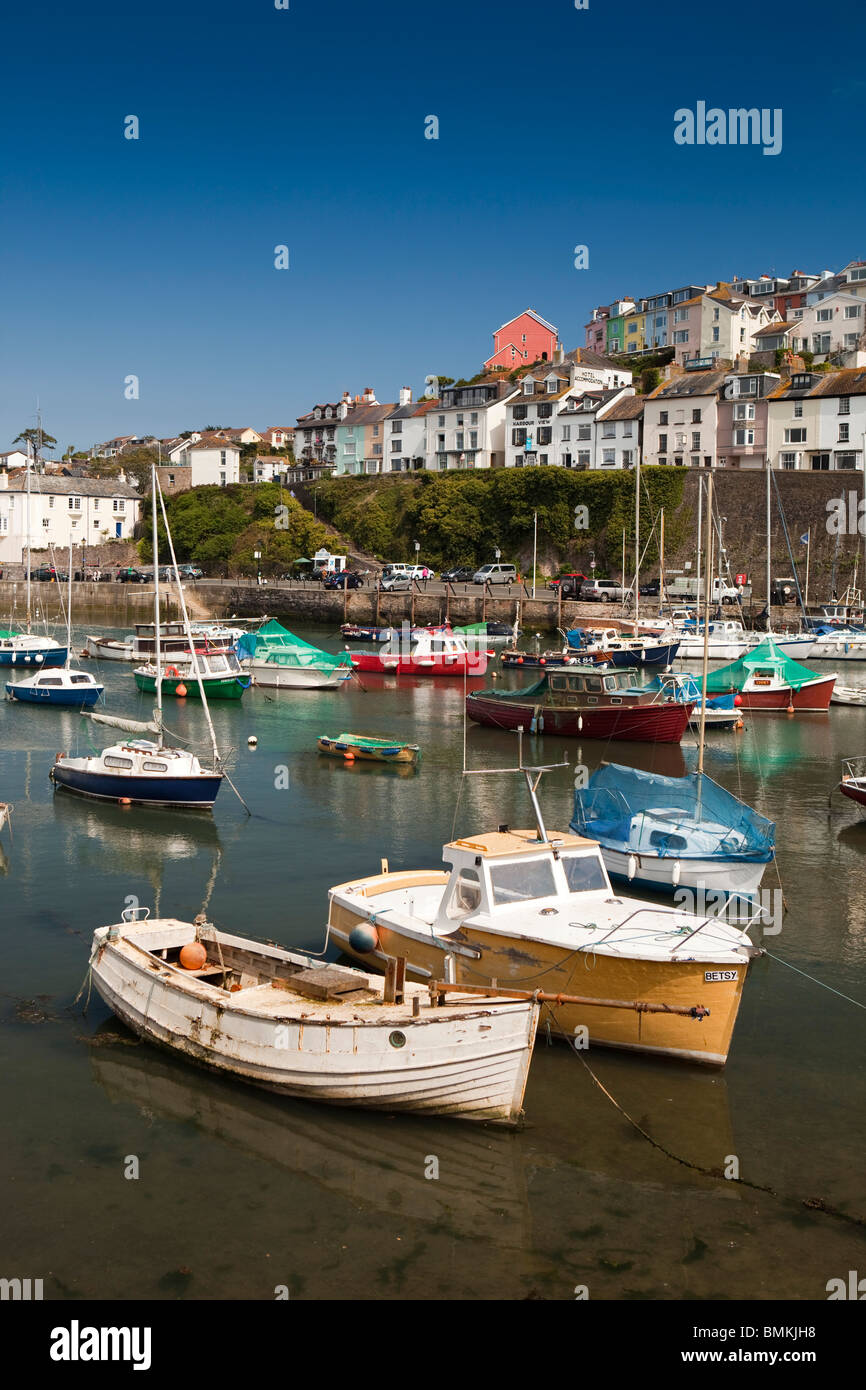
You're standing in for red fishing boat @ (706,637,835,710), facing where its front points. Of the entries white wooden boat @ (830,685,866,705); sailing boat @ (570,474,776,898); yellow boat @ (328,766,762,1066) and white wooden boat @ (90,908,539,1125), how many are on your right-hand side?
3

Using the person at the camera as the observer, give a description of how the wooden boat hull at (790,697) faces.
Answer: facing to the right of the viewer

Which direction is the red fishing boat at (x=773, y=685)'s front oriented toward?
to the viewer's right
